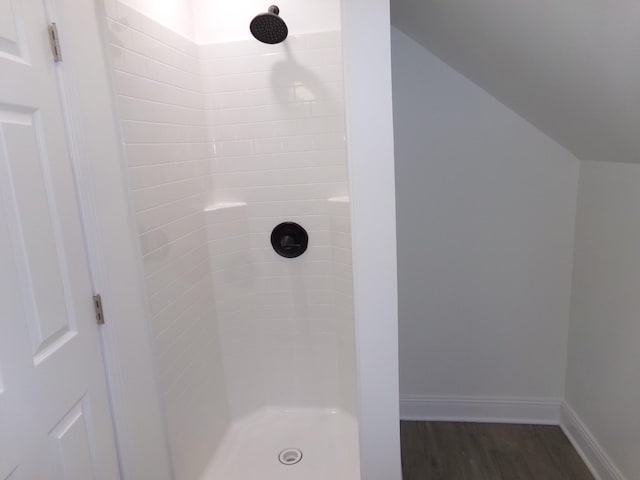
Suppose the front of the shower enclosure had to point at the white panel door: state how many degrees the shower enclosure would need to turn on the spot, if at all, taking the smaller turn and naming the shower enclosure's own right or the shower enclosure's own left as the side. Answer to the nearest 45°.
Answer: approximately 45° to the shower enclosure's own right

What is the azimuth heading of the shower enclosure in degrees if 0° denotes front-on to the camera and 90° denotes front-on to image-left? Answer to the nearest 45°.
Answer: approximately 0°
